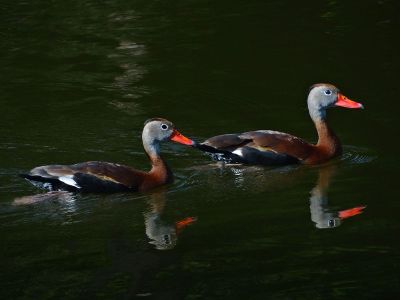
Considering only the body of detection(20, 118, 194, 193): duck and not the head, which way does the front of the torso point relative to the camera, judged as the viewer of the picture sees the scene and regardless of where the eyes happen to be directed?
to the viewer's right

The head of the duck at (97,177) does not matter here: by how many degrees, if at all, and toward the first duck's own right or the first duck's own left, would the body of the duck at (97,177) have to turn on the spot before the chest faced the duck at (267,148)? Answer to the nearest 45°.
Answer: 0° — it already faces it

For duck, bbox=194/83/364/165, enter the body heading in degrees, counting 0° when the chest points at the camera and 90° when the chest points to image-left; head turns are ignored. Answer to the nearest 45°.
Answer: approximately 270°

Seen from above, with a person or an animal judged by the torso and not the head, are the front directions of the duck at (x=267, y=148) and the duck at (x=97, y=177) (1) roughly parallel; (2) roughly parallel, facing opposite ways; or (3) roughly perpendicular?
roughly parallel

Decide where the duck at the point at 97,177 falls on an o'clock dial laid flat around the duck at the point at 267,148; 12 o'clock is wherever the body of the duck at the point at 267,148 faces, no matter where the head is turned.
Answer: the duck at the point at 97,177 is roughly at 5 o'clock from the duck at the point at 267,148.

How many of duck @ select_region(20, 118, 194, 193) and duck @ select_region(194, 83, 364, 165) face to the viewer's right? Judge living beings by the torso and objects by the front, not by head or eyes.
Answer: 2
